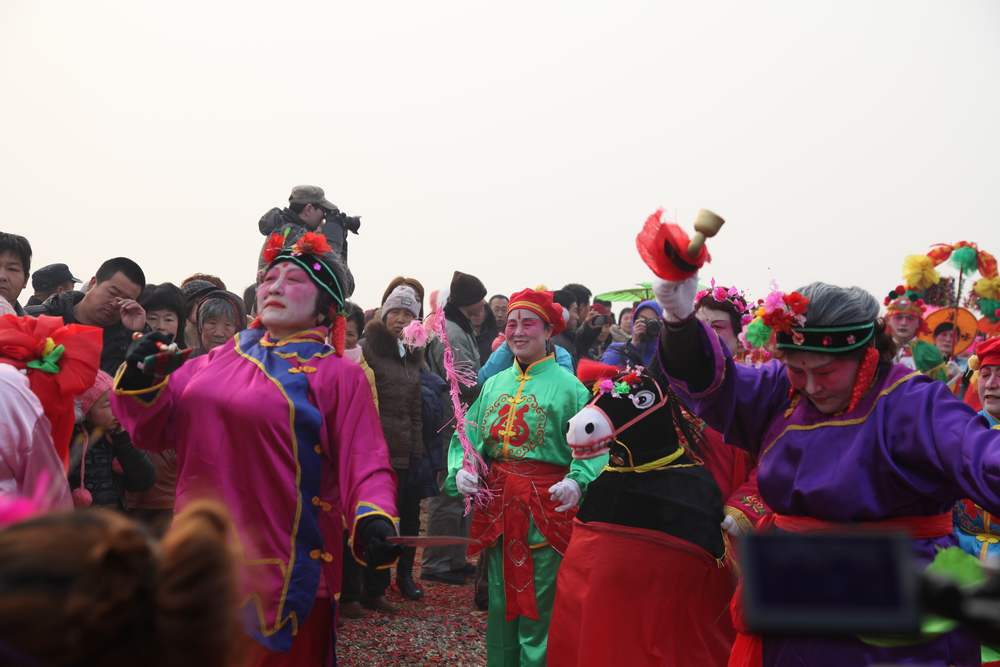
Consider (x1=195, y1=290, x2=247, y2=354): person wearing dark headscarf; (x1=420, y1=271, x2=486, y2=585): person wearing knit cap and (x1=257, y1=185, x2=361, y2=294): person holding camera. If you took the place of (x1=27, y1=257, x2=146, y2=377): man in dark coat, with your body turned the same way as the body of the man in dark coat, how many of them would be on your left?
3

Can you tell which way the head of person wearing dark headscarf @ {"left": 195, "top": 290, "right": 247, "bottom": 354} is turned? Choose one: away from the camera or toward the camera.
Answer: toward the camera

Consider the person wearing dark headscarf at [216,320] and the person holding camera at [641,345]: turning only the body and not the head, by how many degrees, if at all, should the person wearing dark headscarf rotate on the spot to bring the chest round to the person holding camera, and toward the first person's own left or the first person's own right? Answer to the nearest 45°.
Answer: approximately 90° to the first person's own left

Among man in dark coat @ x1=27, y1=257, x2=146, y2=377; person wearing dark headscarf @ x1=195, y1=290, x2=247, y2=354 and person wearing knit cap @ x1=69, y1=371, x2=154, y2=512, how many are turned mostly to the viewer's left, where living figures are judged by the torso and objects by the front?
0

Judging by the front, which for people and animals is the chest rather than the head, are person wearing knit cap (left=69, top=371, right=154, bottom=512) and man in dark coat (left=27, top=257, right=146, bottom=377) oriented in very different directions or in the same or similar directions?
same or similar directions

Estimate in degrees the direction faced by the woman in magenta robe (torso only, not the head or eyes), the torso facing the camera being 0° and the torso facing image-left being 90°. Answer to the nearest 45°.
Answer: approximately 45°

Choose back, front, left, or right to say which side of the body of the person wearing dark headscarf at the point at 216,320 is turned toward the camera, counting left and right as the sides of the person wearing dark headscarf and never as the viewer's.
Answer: front

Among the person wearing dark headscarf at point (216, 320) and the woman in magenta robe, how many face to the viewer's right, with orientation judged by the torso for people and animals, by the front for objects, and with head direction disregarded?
0

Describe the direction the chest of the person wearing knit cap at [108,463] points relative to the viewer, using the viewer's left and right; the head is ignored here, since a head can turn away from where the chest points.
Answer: facing the viewer and to the right of the viewer

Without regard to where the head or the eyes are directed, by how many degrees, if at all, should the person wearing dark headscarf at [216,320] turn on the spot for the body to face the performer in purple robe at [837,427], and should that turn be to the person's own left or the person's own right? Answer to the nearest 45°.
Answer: approximately 45° to the person's own left

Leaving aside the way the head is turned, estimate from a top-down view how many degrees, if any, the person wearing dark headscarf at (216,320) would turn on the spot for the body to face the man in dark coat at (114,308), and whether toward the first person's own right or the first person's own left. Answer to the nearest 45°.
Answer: approximately 45° to the first person's own right

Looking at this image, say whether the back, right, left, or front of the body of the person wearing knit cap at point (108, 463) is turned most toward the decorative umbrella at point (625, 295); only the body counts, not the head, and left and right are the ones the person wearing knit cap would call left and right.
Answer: left

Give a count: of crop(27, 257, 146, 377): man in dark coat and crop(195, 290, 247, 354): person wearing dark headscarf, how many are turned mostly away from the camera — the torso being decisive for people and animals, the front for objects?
0

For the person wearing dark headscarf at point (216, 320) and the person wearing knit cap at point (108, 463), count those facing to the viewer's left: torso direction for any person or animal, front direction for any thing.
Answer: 0

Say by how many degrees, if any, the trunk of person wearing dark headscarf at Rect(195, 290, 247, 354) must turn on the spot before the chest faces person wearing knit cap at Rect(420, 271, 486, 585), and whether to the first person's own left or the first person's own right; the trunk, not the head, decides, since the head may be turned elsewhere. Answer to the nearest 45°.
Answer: approximately 135° to the first person's own left

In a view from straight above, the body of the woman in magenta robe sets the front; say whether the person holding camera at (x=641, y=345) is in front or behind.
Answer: behind

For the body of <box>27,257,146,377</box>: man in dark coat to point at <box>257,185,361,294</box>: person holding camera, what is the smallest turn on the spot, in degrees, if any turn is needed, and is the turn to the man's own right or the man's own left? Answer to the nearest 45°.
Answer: approximately 90° to the man's own left
